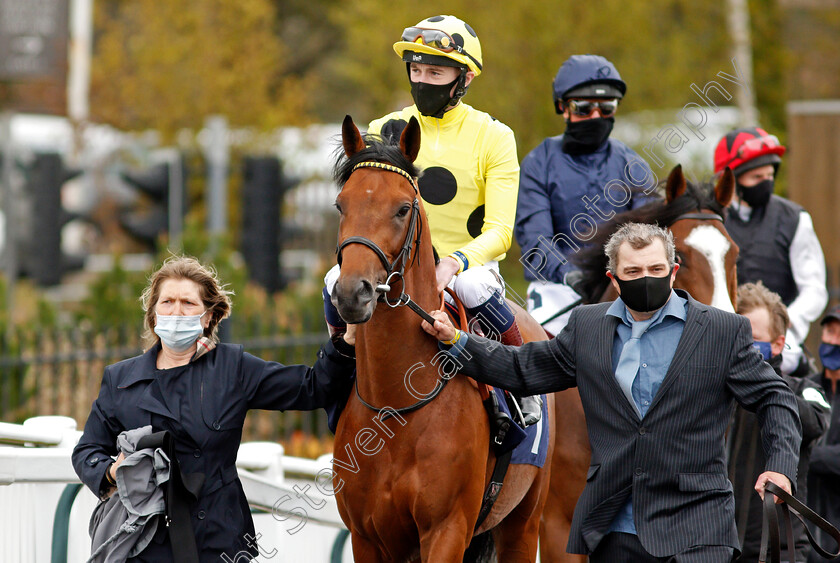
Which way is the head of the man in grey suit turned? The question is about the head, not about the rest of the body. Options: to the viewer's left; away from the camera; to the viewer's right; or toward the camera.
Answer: toward the camera

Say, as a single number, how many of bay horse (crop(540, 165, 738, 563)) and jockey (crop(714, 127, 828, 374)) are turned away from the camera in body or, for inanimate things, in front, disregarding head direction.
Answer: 0

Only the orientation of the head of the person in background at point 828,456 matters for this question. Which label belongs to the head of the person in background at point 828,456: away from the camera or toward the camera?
toward the camera

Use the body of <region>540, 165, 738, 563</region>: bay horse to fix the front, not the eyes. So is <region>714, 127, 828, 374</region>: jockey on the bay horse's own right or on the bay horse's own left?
on the bay horse's own left

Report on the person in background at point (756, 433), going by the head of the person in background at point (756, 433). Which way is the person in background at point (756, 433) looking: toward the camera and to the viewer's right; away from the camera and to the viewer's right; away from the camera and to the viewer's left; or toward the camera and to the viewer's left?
toward the camera and to the viewer's left

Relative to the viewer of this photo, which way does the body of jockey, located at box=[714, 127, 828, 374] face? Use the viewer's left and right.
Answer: facing the viewer and to the left of the viewer

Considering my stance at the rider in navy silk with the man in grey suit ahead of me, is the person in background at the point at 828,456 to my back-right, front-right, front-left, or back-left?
front-left

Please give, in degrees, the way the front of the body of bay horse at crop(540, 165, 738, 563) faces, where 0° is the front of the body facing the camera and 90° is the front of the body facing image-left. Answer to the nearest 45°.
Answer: approximately 315°

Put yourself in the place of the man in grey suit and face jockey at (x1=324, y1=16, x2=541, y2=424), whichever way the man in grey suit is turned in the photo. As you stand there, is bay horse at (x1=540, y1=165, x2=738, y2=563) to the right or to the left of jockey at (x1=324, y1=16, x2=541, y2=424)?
right

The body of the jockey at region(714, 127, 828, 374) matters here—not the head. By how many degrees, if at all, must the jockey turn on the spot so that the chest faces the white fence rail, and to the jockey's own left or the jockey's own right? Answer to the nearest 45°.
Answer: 0° — they already face it

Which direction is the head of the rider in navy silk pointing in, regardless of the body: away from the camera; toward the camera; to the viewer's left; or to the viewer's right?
toward the camera
